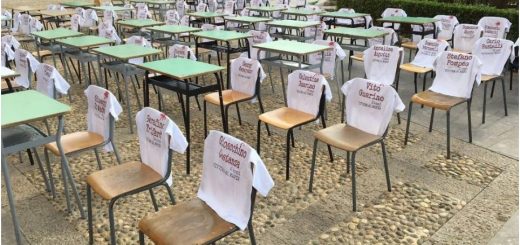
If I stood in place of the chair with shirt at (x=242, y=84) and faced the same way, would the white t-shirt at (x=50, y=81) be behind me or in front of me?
in front

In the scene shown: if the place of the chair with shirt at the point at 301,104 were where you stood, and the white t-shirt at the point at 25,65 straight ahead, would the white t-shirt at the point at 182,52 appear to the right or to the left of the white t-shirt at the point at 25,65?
right

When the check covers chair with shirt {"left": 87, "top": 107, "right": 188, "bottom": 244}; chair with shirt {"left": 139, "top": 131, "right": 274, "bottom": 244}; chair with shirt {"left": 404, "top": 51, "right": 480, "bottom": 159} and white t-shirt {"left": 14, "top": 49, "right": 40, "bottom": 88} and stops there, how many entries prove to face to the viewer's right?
0

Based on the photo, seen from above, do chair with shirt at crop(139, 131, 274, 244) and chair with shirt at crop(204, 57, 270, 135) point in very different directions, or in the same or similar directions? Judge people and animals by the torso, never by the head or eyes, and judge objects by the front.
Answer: same or similar directions

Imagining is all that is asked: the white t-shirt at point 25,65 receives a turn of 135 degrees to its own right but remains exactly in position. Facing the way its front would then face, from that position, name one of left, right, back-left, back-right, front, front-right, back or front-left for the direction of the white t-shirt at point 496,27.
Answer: right

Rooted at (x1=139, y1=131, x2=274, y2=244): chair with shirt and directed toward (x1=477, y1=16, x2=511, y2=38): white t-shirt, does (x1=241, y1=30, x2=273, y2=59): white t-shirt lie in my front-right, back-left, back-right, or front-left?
front-left
